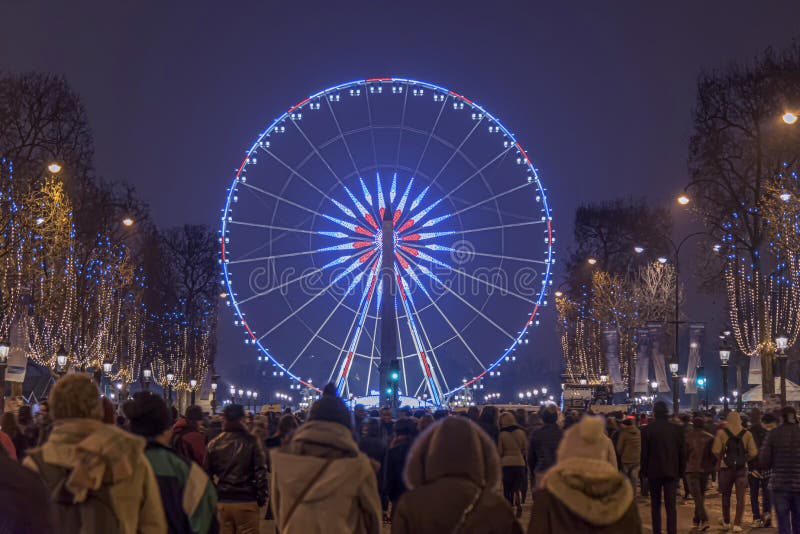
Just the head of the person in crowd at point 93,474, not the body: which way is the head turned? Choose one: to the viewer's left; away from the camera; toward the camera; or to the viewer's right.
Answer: away from the camera

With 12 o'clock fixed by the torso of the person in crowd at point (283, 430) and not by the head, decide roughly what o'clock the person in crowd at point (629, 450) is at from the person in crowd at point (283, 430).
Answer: the person in crowd at point (629, 450) is roughly at 2 o'clock from the person in crowd at point (283, 430).

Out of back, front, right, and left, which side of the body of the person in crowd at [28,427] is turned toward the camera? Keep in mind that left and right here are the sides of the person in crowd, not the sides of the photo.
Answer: back

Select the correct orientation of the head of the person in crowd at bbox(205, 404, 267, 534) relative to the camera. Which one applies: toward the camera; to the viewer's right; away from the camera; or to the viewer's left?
away from the camera

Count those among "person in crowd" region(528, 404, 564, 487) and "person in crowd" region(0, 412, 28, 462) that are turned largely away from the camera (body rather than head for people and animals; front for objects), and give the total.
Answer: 2

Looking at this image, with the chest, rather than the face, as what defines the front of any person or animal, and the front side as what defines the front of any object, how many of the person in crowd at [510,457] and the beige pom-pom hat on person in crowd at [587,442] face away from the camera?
2

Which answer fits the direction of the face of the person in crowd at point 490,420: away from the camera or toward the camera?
away from the camera

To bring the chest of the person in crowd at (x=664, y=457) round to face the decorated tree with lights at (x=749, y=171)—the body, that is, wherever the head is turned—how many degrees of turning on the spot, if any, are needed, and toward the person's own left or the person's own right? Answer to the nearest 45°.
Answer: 0° — they already face it

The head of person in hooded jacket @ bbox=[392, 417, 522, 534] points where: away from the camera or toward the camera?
away from the camera

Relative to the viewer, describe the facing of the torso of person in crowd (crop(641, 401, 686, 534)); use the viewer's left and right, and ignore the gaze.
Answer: facing away from the viewer

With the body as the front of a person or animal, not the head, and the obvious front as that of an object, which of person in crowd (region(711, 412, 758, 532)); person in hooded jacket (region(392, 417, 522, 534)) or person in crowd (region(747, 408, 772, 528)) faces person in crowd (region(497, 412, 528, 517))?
the person in hooded jacket

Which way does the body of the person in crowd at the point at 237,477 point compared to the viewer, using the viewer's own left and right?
facing away from the viewer

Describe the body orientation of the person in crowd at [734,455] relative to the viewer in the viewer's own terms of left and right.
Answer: facing away from the viewer

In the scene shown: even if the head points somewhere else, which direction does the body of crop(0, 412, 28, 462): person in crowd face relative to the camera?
away from the camera
